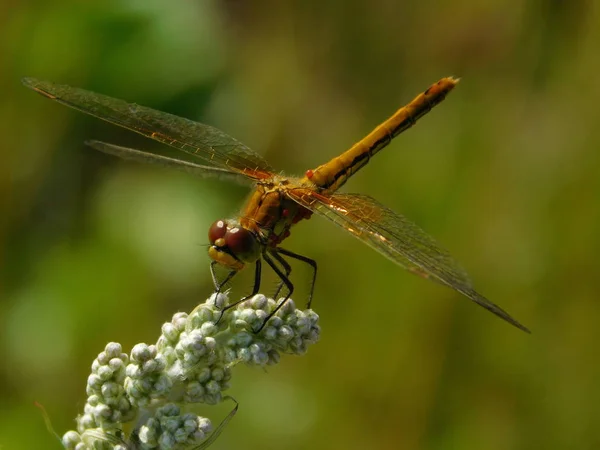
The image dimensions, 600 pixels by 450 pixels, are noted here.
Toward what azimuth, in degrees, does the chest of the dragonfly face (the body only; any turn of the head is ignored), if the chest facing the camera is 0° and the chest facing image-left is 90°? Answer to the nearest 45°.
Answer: approximately 45°
